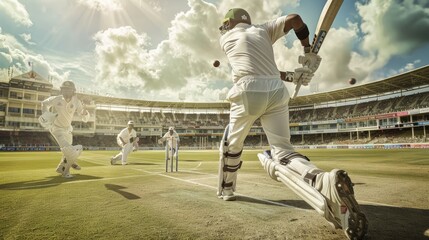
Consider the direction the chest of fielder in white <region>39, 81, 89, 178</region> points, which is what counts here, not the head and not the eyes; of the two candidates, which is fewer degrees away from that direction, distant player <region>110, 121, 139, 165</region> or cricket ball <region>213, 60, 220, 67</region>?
the cricket ball

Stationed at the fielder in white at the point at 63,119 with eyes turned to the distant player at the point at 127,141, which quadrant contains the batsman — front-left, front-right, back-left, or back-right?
back-right

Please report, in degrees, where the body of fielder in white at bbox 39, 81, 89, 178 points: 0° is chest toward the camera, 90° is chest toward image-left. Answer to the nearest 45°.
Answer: approximately 0°

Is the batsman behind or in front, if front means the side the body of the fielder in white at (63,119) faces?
in front

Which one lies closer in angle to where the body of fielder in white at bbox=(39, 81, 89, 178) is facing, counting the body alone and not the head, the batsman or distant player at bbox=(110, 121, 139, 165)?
the batsman

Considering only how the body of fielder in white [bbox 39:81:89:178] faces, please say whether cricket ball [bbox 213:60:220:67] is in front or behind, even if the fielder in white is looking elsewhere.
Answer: in front

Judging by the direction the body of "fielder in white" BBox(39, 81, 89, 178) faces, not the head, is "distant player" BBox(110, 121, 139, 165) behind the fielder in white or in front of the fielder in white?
behind
